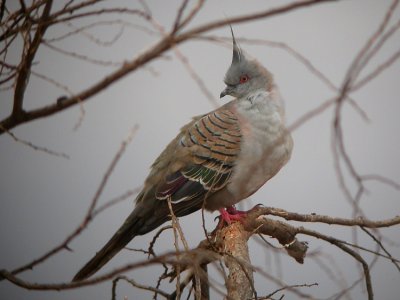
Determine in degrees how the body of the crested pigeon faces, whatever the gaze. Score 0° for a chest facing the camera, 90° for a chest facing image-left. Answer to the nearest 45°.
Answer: approximately 270°

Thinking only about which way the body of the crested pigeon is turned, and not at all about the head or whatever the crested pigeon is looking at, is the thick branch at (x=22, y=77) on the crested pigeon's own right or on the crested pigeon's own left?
on the crested pigeon's own right
